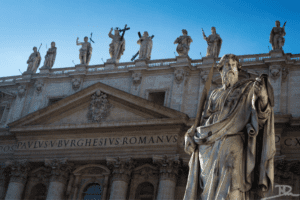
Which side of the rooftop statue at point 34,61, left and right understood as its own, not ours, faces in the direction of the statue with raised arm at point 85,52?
left

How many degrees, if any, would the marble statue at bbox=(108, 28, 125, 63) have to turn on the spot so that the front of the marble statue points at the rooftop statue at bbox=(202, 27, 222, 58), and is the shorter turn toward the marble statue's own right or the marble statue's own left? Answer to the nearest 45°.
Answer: approximately 45° to the marble statue's own left

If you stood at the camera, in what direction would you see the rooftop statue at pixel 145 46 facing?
facing the viewer

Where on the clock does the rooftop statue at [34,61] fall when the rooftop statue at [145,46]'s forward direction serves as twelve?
the rooftop statue at [34,61] is roughly at 4 o'clock from the rooftop statue at [145,46].

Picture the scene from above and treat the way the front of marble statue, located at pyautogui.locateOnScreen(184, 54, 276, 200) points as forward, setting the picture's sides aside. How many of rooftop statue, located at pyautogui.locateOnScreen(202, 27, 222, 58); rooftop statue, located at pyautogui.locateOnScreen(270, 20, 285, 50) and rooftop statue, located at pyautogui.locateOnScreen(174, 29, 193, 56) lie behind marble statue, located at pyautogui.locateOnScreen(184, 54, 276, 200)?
3

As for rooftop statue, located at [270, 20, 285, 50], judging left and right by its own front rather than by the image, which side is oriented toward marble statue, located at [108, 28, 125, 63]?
right

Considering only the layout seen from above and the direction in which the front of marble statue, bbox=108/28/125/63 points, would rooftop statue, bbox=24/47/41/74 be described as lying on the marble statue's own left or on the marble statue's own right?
on the marble statue's own right

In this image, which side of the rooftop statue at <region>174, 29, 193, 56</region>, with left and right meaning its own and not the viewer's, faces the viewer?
front

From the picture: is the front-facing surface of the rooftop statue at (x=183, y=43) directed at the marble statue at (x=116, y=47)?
no

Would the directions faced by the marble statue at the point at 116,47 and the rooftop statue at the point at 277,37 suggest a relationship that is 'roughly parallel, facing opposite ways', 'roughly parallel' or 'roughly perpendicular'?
roughly parallel

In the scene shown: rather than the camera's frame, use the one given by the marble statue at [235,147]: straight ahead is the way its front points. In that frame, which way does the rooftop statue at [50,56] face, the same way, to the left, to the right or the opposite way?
the same way

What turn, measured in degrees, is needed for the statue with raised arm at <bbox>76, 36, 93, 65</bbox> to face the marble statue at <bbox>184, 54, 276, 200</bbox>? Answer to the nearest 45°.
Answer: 0° — it already faces it

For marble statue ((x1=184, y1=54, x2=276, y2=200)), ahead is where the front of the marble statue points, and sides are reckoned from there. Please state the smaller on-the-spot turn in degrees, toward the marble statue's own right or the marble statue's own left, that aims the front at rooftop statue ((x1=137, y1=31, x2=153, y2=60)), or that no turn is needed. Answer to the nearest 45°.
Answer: approximately 180°

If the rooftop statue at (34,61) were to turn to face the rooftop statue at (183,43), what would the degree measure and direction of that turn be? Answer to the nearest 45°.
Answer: approximately 90° to its left

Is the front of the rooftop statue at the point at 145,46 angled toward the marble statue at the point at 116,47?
no

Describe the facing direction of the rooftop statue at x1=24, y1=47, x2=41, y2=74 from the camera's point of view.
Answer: facing the viewer and to the left of the viewer

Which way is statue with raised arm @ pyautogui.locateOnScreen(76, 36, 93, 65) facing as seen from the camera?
toward the camera

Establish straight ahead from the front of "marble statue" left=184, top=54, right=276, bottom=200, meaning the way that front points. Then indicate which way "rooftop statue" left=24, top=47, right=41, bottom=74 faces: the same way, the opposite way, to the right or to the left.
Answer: the same way

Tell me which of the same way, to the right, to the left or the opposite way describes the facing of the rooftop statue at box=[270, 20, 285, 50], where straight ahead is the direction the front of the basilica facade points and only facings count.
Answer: the same way

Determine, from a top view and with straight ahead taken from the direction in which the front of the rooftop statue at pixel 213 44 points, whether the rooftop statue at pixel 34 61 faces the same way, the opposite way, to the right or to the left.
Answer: the same way

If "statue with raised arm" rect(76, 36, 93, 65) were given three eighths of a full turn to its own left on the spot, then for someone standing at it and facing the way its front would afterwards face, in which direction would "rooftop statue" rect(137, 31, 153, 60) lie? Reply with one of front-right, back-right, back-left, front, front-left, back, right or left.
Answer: right
